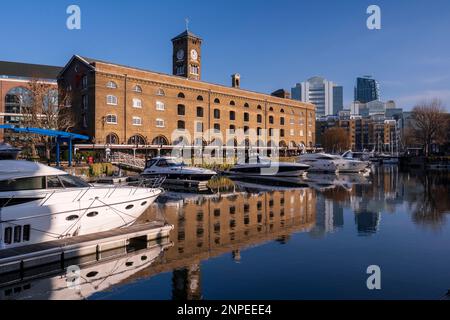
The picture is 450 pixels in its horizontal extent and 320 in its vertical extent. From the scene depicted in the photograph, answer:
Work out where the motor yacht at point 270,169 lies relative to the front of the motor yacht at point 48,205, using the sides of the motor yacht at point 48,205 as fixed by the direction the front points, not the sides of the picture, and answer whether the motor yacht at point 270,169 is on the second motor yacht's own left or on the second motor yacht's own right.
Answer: on the second motor yacht's own left

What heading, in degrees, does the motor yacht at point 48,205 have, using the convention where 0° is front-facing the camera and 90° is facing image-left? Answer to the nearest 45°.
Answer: approximately 270°

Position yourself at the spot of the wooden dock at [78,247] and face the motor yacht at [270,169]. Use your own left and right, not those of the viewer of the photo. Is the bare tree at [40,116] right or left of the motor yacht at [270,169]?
left

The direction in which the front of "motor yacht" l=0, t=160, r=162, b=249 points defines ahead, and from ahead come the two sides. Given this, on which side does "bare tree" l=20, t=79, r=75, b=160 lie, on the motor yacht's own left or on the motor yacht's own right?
on the motor yacht's own left

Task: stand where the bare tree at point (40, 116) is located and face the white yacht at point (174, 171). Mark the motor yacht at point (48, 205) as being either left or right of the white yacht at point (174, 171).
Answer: right
